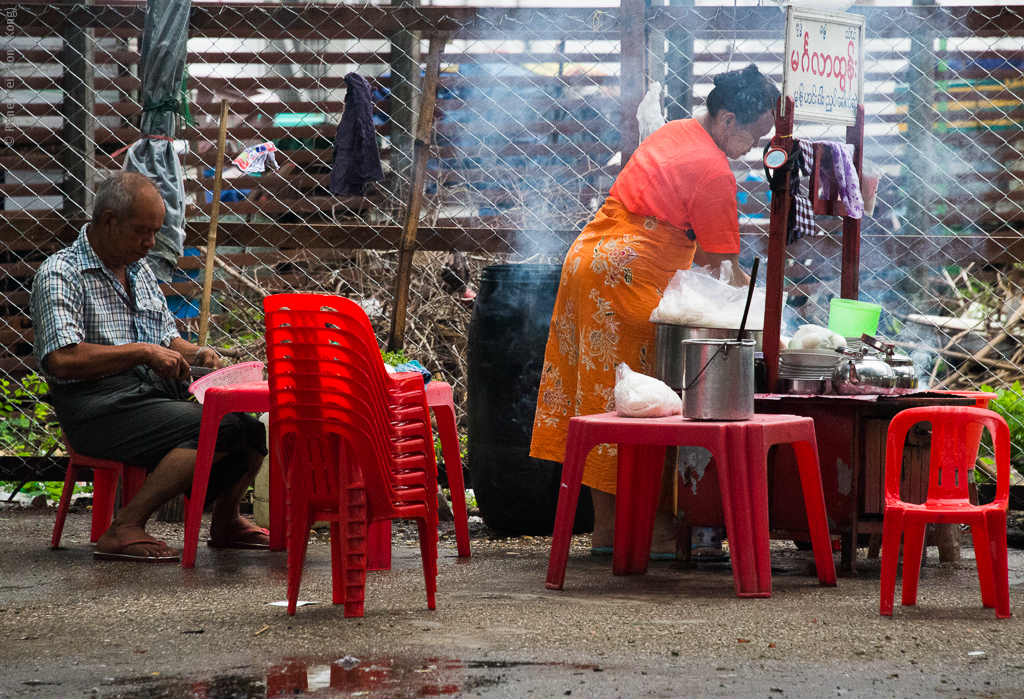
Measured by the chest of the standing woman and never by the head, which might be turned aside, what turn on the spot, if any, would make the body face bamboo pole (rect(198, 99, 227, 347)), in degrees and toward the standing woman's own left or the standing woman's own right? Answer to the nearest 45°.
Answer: approximately 135° to the standing woman's own left

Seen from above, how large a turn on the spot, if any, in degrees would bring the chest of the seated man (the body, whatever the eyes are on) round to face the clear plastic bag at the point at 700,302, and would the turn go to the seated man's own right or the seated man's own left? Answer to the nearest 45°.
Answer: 0° — they already face it

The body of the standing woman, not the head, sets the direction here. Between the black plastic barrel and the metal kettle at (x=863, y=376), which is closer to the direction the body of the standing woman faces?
the metal kettle

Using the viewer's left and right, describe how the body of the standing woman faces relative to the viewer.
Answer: facing to the right of the viewer

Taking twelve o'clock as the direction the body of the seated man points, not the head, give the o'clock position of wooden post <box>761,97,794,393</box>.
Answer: The wooden post is roughly at 11 o'clock from the seated man.

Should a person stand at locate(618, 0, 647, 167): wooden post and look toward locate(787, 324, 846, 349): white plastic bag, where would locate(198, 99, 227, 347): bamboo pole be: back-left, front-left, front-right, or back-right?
back-right

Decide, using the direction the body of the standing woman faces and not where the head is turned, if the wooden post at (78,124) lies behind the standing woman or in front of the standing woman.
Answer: behind
